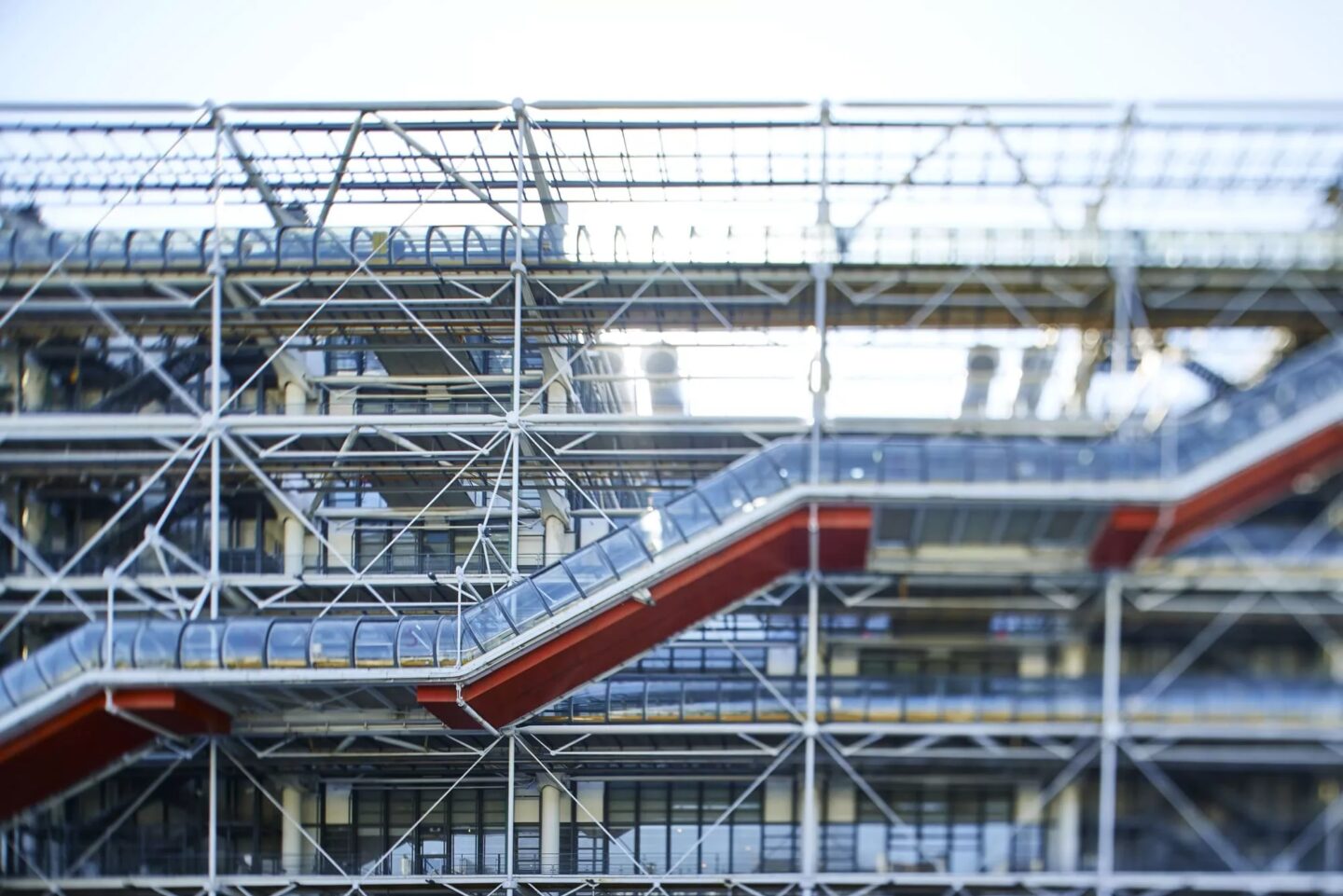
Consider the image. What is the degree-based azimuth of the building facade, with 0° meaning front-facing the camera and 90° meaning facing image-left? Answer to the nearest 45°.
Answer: approximately 0°
